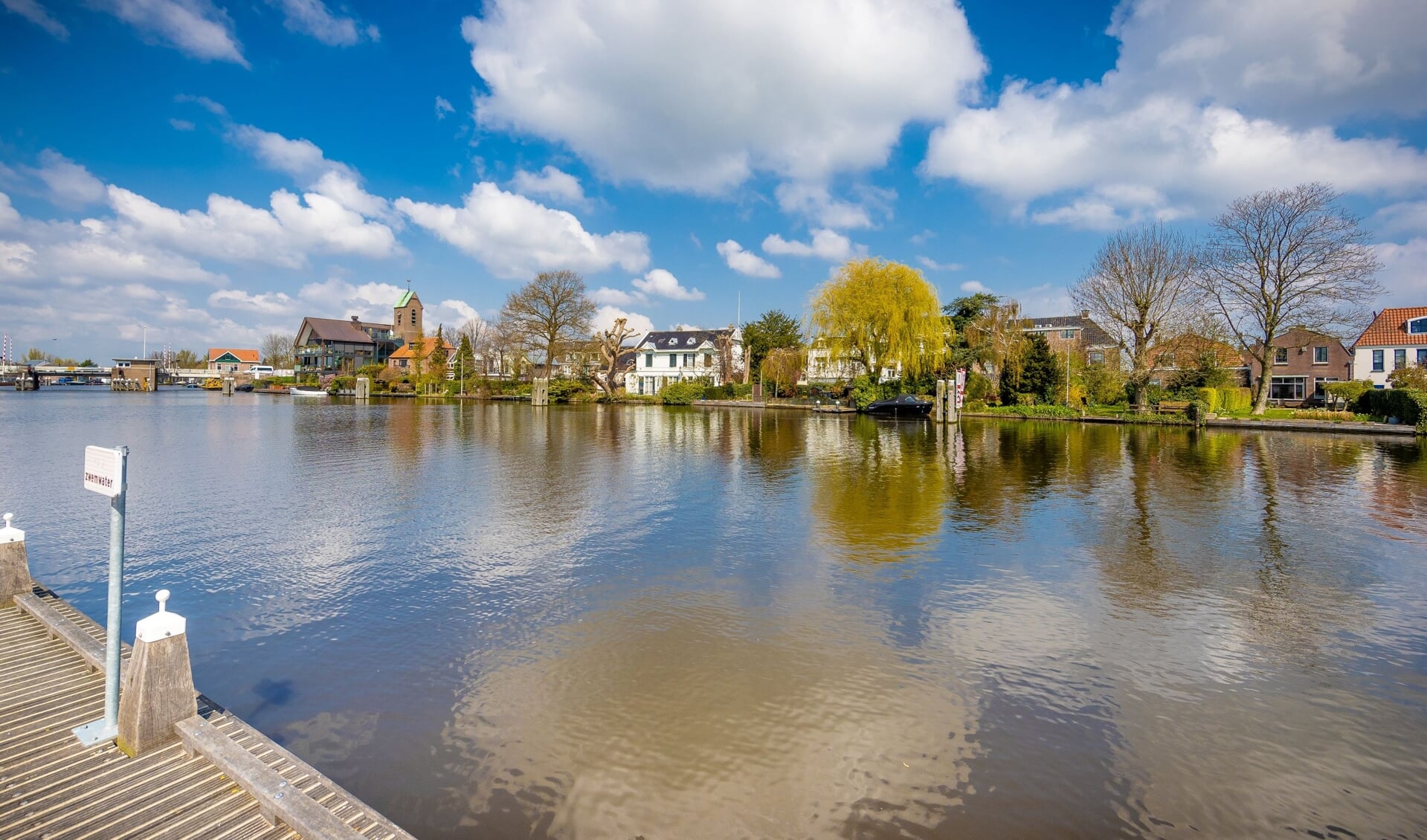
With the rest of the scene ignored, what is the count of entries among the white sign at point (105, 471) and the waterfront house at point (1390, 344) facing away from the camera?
0

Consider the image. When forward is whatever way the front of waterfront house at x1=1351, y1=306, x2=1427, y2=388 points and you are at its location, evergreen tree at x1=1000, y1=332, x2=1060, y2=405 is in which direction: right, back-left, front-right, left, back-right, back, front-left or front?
front-right

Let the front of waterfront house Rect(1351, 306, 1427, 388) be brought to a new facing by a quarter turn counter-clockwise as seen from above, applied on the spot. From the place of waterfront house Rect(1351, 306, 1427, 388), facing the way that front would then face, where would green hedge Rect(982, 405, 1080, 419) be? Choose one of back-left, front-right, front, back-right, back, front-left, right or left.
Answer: back-right

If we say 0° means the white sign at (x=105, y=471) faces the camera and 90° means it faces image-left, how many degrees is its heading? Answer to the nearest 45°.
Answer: approximately 45°

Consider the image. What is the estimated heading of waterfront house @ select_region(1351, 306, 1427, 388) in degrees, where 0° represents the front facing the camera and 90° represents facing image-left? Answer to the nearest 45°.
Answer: approximately 0°

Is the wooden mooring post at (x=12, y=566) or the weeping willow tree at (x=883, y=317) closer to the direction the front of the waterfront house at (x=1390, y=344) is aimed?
the wooden mooring post

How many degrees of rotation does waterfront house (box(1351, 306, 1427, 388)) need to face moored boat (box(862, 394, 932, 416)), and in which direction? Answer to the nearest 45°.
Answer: approximately 45° to its right

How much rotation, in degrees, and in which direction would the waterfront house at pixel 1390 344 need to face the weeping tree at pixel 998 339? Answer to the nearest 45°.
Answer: approximately 45° to its right
